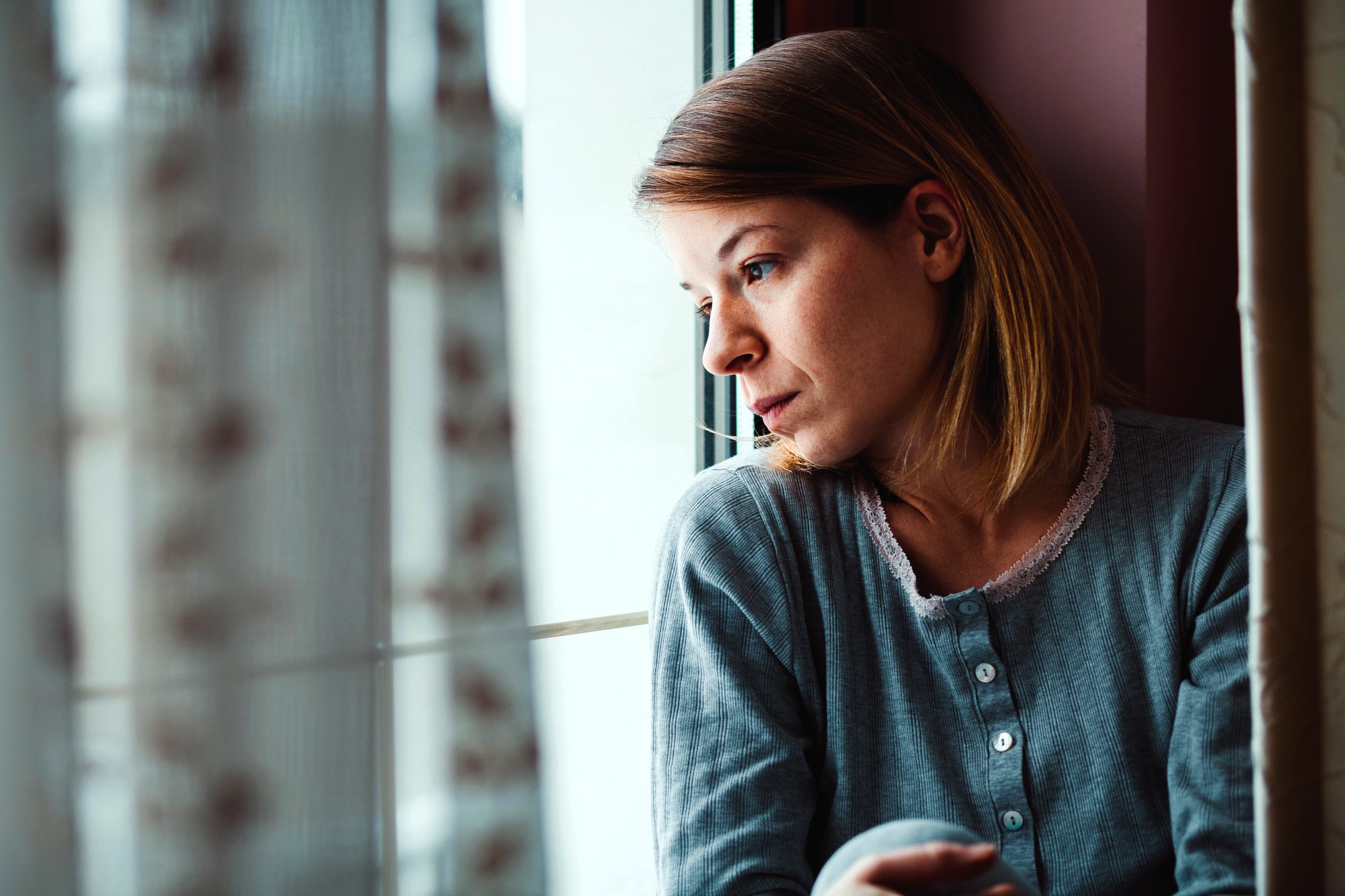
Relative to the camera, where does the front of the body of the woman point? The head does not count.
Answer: toward the camera
